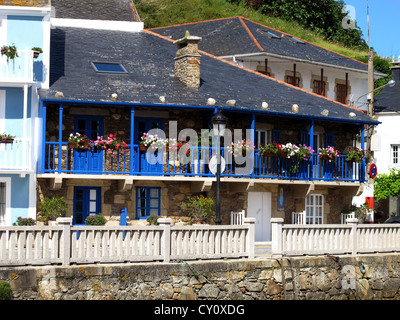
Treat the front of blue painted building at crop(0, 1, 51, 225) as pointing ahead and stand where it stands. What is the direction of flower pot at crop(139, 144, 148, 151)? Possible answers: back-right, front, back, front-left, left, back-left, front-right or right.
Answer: left

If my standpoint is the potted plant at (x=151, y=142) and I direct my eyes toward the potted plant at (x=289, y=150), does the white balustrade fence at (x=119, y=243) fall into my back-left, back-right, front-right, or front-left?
back-right

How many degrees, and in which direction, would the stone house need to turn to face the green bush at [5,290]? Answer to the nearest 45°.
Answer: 0° — it already faces it

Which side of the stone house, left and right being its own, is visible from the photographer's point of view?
front

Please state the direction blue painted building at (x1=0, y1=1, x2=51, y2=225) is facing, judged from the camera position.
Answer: facing the viewer

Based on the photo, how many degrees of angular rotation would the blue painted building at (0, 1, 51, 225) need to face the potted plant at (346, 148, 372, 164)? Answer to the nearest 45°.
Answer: approximately 90° to its left

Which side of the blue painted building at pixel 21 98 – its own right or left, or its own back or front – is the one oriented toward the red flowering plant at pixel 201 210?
left

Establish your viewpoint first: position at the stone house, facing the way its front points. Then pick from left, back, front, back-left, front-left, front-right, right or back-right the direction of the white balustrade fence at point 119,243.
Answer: front

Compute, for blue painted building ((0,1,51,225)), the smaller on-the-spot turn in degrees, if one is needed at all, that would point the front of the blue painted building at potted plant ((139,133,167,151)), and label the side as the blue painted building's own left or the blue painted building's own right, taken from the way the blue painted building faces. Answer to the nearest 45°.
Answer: approximately 90° to the blue painted building's own left

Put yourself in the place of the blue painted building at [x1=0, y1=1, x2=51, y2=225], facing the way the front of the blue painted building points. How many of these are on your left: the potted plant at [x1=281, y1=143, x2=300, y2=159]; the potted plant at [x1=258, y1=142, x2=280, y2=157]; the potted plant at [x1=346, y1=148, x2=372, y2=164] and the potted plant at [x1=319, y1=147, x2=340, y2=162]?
4

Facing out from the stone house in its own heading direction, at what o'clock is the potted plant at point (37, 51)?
The potted plant is roughly at 2 o'clock from the stone house.

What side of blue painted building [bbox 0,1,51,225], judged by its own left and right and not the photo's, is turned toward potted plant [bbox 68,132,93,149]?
left

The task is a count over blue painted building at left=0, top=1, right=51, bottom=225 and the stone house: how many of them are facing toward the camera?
2

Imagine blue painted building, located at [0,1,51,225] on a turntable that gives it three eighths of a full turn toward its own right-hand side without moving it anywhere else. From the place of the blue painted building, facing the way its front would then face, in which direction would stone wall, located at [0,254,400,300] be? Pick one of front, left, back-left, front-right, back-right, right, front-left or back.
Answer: back

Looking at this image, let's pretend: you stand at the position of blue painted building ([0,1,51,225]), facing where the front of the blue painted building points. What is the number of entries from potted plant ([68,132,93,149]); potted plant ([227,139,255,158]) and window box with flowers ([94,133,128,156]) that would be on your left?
3
